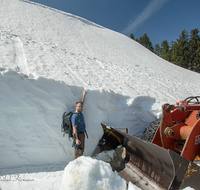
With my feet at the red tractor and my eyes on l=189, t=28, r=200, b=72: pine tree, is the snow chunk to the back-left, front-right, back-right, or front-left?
back-left

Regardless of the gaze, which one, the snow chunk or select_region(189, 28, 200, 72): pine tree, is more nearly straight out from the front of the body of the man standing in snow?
the snow chunk

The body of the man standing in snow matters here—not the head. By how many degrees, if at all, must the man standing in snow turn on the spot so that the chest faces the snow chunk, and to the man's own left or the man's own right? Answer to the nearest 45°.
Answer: approximately 45° to the man's own right

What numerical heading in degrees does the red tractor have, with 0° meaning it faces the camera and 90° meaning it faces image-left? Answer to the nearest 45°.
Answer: approximately 45°

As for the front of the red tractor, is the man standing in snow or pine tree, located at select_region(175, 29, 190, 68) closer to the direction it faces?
the man standing in snow

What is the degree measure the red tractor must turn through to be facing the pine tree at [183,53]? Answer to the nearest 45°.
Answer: approximately 135° to its right

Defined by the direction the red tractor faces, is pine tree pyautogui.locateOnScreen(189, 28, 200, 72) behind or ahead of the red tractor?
behind

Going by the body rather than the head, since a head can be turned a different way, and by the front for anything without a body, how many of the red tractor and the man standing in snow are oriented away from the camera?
0

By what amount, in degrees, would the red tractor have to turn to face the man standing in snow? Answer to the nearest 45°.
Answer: approximately 45° to its right
